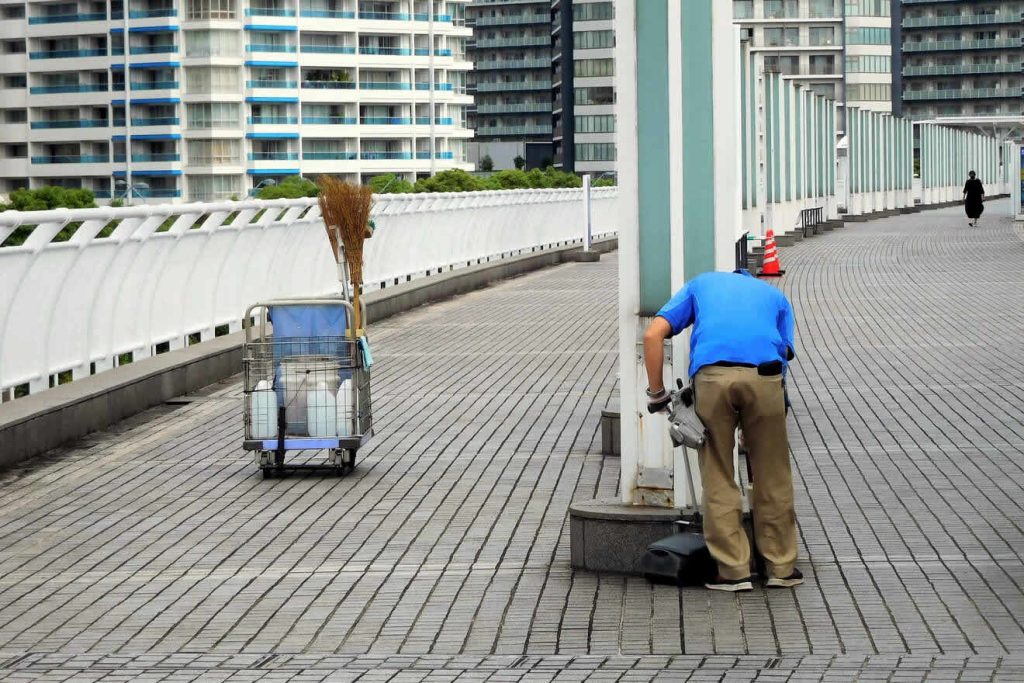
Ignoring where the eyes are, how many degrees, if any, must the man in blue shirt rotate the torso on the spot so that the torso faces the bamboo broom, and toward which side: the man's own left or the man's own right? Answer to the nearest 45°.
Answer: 0° — they already face it

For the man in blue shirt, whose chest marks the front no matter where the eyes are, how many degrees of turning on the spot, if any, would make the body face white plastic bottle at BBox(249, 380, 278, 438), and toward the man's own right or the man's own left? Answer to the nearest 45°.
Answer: approximately 45° to the man's own left

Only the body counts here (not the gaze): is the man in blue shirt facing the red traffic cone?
yes

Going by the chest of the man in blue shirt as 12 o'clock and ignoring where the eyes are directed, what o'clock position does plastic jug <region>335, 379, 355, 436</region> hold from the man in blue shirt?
The plastic jug is roughly at 11 o'clock from the man in blue shirt.

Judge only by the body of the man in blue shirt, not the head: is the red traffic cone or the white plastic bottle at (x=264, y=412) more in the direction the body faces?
the red traffic cone

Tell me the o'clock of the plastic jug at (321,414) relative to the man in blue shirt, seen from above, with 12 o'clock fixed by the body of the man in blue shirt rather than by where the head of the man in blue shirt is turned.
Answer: The plastic jug is roughly at 11 o'clock from the man in blue shirt.

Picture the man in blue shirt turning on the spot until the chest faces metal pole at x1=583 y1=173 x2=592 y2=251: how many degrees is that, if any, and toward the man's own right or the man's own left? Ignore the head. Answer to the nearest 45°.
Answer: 0° — they already face it

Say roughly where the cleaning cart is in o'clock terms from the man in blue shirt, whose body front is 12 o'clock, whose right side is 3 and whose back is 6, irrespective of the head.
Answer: The cleaning cart is roughly at 11 o'clock from the man in blue shirt.

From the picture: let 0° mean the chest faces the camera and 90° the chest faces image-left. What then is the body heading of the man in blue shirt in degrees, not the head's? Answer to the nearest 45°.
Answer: approximately 180°

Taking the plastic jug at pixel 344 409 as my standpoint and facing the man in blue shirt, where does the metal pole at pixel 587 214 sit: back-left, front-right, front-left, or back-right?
back-left
